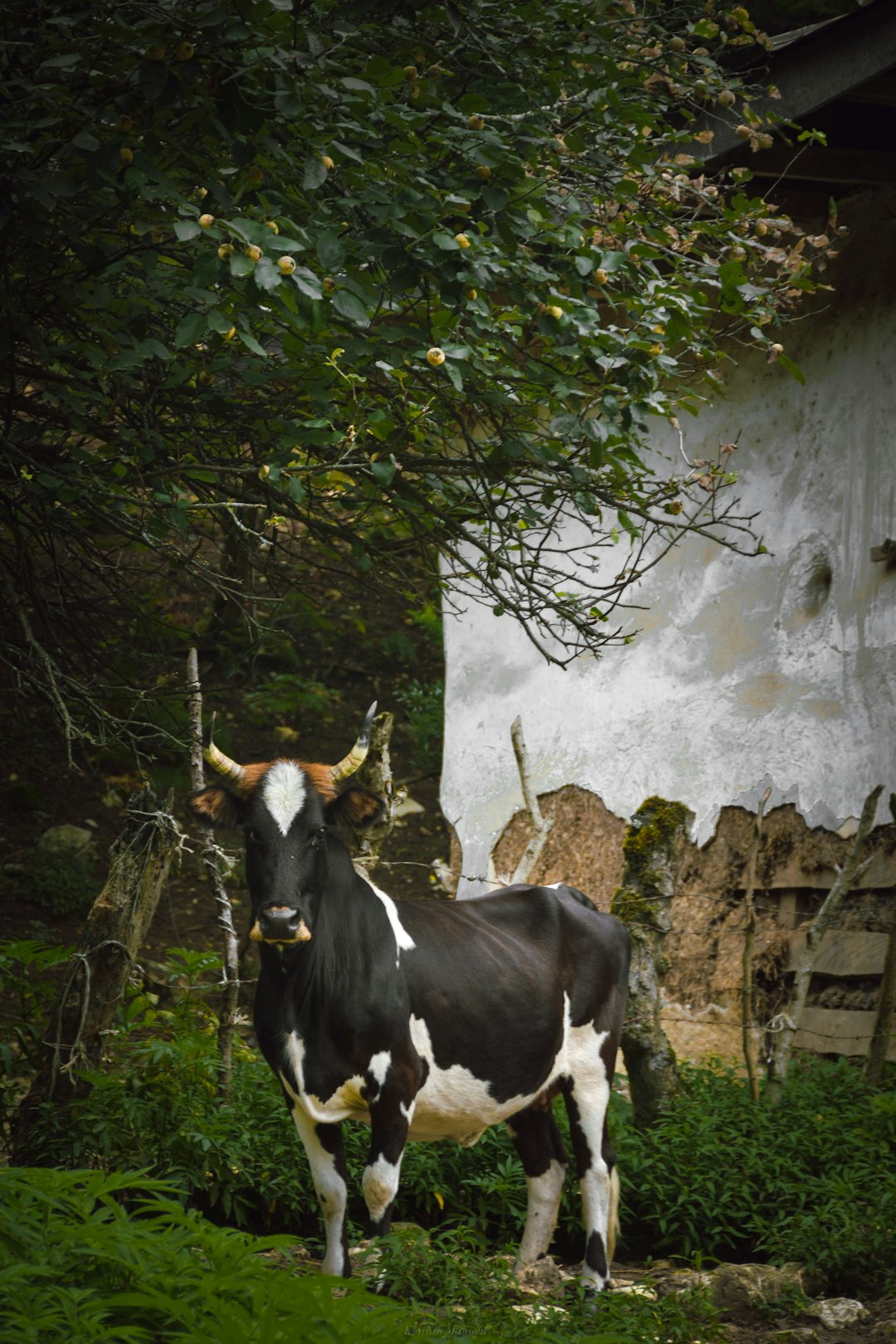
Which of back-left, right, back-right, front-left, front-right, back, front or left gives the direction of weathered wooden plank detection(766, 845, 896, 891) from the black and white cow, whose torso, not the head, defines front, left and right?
back

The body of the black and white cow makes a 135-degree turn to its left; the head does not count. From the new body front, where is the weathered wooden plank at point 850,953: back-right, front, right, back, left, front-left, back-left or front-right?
front-left

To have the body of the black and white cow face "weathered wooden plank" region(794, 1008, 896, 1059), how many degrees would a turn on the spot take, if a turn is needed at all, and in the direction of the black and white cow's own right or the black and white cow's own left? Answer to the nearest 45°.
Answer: approximately 180°

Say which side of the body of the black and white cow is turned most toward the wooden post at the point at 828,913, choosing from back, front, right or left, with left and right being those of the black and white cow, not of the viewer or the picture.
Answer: back

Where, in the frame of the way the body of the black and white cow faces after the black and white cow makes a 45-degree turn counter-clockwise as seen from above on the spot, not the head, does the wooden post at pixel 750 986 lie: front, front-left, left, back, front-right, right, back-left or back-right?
back-left

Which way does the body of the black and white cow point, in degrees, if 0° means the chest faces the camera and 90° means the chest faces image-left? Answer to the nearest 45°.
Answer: approximately 45°

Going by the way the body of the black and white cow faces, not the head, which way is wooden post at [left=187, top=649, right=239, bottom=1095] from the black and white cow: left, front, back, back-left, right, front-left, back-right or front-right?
right
